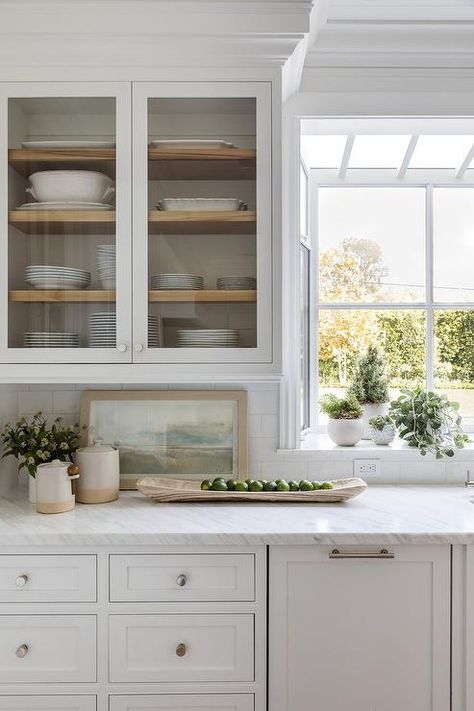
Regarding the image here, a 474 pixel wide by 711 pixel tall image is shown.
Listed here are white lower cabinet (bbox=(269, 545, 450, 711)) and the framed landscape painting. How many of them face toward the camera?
2

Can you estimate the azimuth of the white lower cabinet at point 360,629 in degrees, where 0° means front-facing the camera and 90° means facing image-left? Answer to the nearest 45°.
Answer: approximately 0°

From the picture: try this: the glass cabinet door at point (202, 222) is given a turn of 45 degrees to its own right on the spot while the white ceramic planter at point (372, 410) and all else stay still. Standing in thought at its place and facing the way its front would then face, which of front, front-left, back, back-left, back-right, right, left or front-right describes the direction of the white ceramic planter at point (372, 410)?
back
